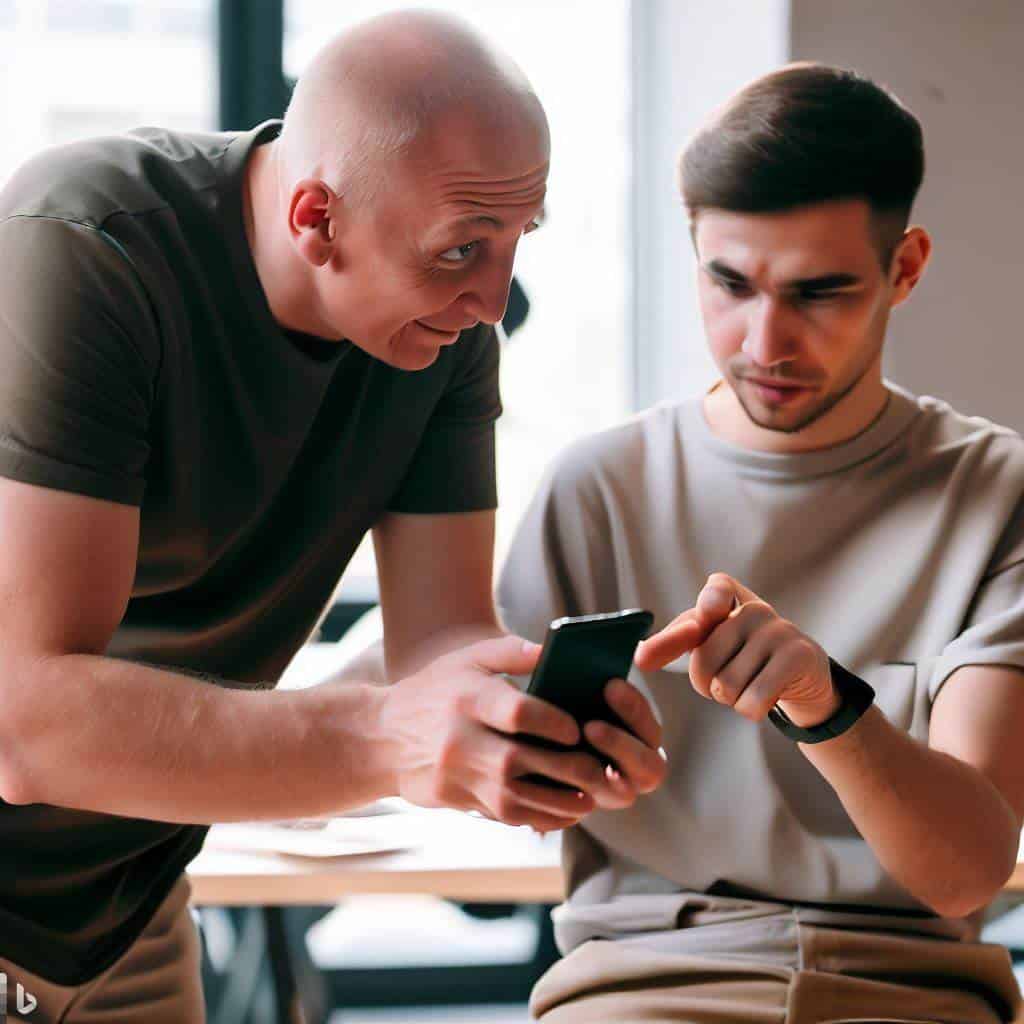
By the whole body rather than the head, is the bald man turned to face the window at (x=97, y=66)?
no

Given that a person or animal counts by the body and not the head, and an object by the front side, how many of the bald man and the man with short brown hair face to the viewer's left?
0

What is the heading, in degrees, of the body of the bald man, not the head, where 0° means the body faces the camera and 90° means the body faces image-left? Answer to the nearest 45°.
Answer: approximately 315°

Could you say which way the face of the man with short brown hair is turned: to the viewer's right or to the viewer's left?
to the viewer's left

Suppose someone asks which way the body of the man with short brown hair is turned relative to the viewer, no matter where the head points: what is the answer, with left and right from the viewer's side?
facing the viewer

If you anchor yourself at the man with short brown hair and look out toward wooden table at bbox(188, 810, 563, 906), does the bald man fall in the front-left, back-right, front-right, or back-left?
front-left

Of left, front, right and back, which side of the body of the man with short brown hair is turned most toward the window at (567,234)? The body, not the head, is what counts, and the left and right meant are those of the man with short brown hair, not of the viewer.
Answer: back

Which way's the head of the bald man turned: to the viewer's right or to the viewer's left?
to the viewer's right
